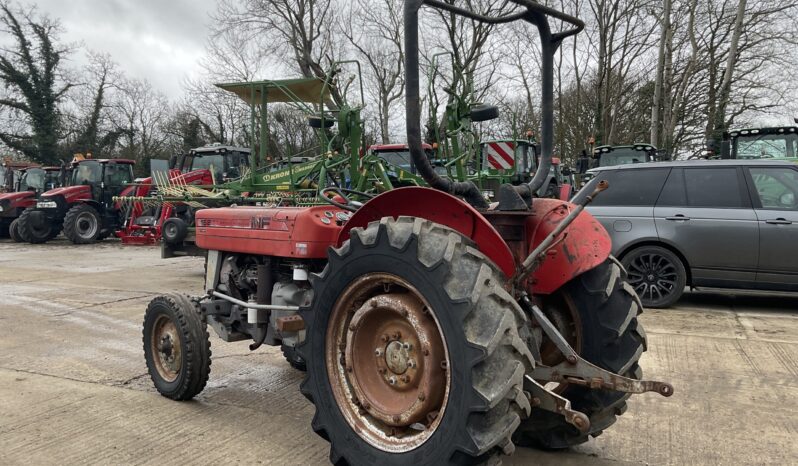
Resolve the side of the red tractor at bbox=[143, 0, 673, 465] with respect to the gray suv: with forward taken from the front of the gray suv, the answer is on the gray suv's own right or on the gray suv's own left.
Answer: on the gray suv's own right

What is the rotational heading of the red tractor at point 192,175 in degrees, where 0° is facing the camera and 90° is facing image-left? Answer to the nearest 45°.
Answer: approximately 45°

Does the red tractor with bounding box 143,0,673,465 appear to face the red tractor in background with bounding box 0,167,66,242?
yes

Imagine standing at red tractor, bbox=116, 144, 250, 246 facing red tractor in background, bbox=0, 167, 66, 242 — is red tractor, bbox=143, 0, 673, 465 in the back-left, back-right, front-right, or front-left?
back-left

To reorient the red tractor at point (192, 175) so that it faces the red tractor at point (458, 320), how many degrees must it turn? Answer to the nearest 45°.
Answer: approximately 45° to its left

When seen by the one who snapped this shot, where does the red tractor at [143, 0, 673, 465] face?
facing away from the viewer and to the left of the viewer

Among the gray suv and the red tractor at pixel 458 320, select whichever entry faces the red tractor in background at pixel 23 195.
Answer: the red tractor

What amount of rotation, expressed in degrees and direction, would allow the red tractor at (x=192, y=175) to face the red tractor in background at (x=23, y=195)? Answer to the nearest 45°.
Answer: approximately 90° to its right
